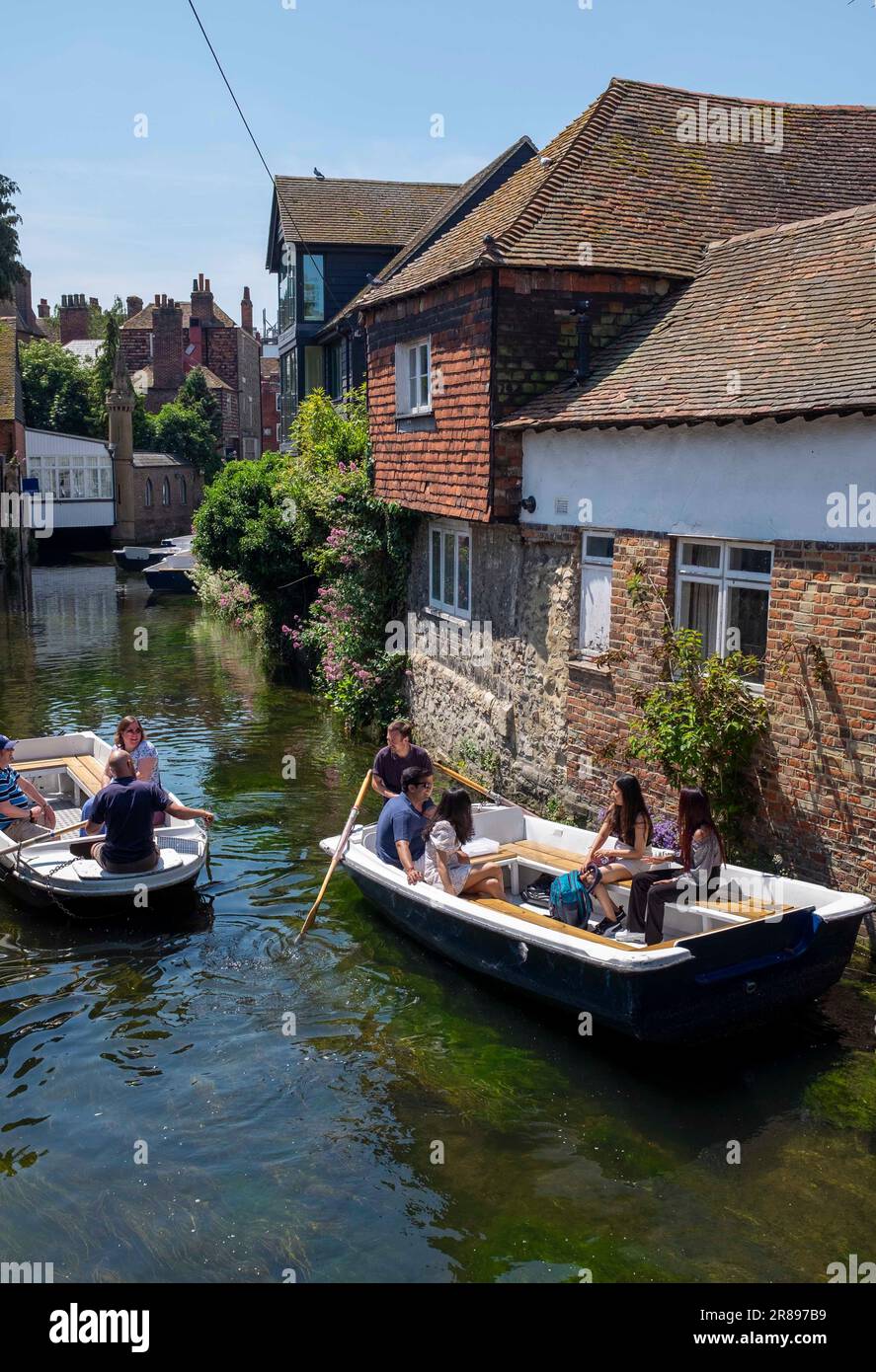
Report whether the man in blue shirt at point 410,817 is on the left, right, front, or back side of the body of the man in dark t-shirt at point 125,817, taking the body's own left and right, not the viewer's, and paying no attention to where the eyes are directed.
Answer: right

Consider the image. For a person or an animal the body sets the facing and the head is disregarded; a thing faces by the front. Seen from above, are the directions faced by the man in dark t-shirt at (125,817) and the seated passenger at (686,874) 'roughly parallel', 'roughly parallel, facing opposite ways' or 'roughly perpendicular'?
roughly perpendicular

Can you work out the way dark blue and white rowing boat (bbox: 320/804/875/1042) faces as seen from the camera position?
facing away from the viewer and to the left of the viewer

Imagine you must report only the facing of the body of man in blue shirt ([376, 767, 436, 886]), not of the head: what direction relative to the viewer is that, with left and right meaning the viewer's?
facing to the right of the viewer

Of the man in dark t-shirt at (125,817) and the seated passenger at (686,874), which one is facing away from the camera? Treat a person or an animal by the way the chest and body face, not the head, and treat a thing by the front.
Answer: the man in dark t-shirt

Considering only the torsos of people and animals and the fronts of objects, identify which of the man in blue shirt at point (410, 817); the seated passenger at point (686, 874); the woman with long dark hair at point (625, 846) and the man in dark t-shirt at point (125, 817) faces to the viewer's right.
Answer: the man in blue shirt

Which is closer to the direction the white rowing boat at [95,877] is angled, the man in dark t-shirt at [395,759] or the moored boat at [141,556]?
the man in dark t-shirt

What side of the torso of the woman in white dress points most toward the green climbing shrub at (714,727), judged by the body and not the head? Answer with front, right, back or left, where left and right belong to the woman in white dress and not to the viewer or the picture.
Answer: front

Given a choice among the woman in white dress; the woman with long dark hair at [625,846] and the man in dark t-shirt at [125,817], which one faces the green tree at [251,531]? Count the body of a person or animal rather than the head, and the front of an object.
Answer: the man in dark t-shirt

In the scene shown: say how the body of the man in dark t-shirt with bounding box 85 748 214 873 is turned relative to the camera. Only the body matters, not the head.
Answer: away from the camera

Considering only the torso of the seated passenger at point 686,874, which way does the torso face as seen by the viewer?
to the viewer's left

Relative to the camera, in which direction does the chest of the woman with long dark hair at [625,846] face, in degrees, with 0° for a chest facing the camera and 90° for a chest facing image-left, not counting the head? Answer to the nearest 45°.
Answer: approximately 45°

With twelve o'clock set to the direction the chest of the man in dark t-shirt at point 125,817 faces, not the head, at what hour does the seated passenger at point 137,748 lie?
The seated passenger is roughly at 12 o'clock from the man in dark t-shirt.

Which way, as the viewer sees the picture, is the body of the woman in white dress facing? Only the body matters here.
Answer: to the viewer's right
